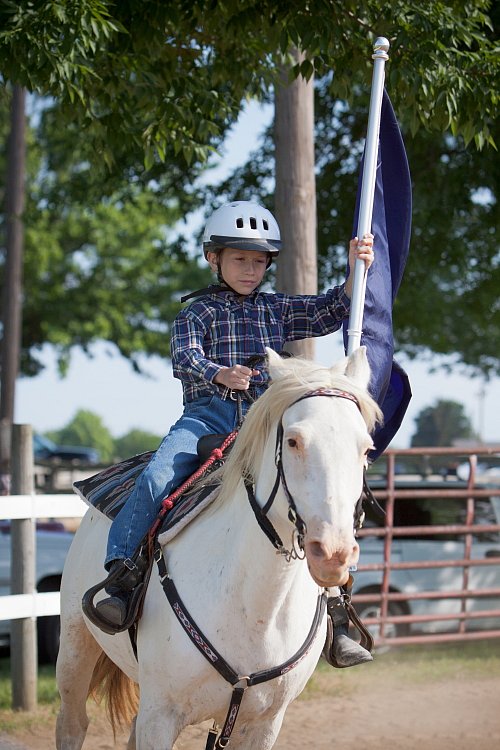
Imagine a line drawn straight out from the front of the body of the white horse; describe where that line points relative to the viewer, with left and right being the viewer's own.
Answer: facing the viewer and to the right of the viewer

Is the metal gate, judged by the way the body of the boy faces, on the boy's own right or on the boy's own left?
on the boy's own left

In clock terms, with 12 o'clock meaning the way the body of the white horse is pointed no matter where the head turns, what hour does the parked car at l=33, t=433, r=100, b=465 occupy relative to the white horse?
The parked car is roughly at 7 o'clock from the white horse.

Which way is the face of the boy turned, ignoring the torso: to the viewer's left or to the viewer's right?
to the viewer's right
